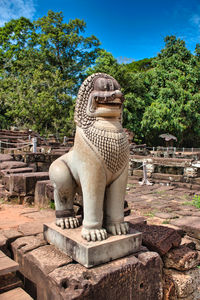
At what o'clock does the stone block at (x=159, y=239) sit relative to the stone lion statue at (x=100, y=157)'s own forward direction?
The stone block is roughly at 9 o'clock from the stone lion statue.

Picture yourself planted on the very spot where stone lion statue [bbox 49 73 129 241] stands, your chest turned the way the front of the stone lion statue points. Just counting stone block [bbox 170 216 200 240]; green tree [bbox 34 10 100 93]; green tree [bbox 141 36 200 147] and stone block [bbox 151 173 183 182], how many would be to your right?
0

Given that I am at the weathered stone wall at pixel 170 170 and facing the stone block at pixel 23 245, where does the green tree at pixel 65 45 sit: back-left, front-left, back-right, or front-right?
back-right

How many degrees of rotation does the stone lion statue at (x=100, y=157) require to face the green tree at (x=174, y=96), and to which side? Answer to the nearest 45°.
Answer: approximately 135° to its left

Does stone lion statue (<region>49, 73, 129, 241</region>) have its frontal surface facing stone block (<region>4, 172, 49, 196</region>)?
no

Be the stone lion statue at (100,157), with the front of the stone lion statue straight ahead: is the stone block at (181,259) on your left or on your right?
on your left

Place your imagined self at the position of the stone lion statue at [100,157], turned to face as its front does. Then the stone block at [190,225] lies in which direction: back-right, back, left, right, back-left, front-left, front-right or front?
left

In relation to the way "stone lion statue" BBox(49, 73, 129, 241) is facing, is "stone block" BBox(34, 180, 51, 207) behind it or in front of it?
behind

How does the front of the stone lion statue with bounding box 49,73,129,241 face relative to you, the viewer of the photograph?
facing the viewer and to the right of the viewer

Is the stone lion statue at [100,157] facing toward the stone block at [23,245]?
no
